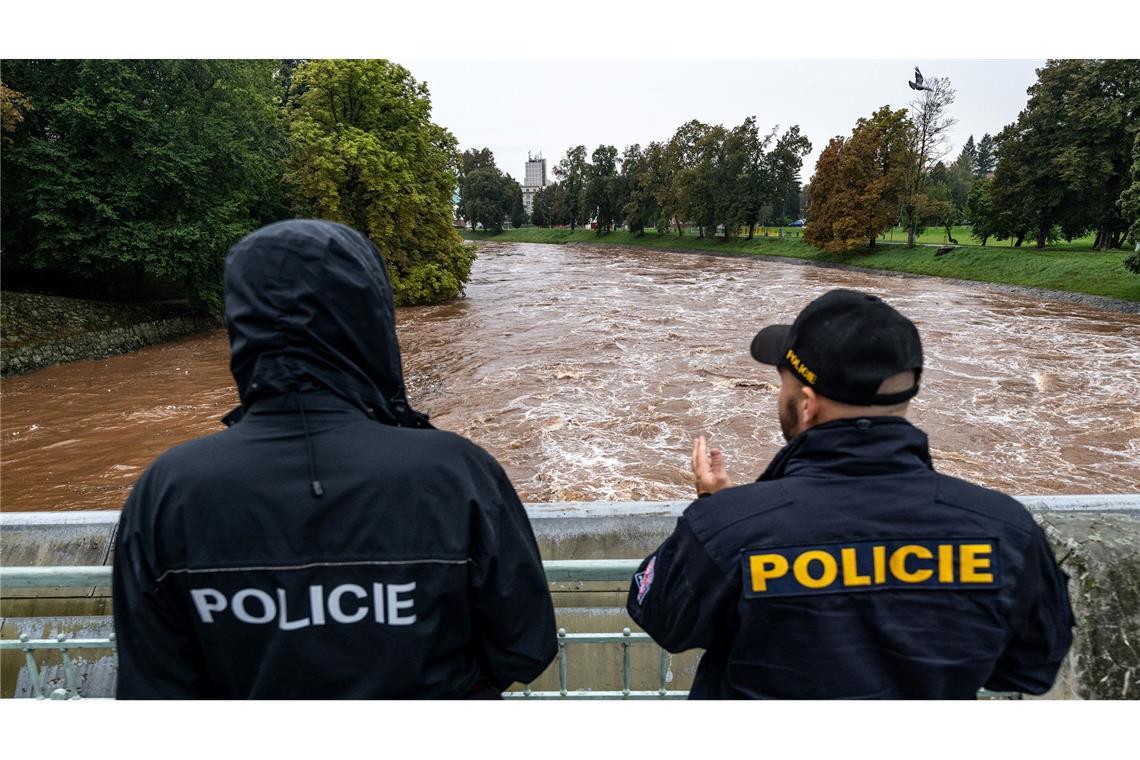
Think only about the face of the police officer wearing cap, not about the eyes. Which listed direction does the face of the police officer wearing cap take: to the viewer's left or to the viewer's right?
to the viewer's left

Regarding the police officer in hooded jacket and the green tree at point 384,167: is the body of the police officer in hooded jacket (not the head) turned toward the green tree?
yes

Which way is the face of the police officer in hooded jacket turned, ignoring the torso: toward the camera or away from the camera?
away from the camera

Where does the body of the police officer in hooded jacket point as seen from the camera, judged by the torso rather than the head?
away from the camera

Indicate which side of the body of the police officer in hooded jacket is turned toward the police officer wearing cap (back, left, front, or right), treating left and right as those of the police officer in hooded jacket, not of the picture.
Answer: right

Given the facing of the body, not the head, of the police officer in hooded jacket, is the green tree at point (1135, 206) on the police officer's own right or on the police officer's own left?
on the police officer's own right
